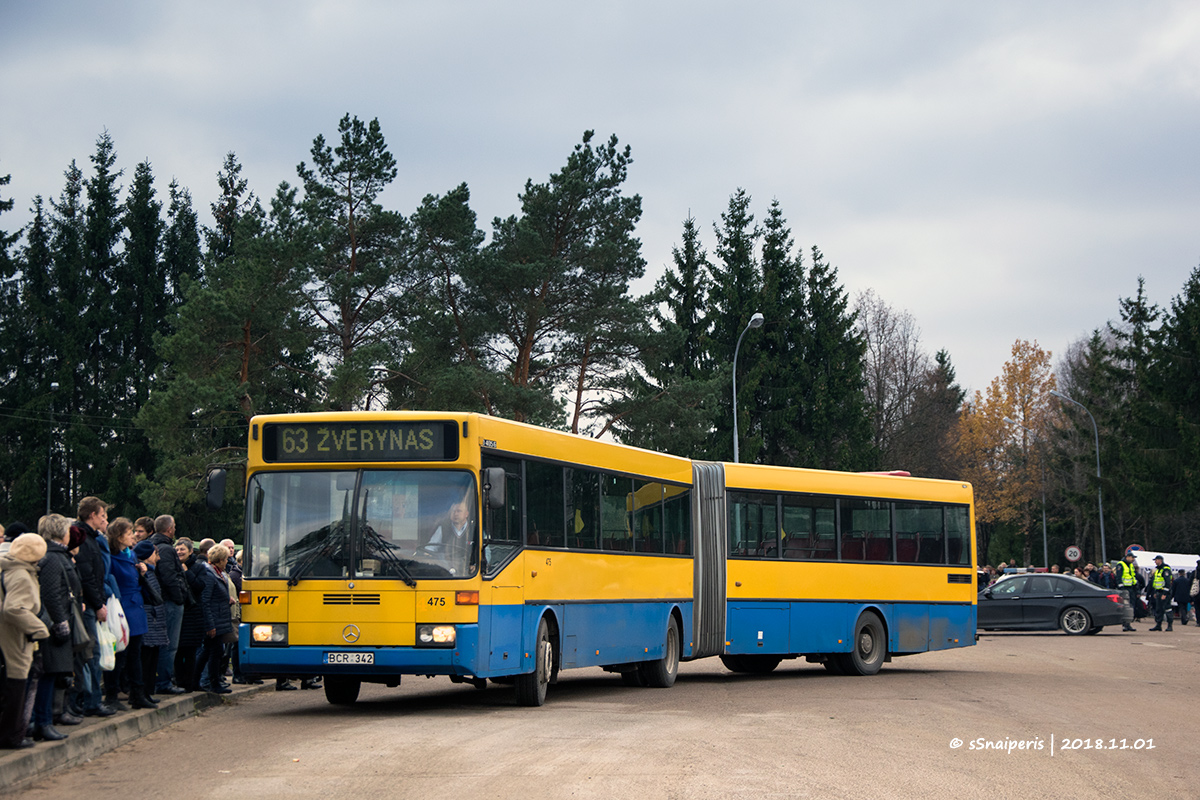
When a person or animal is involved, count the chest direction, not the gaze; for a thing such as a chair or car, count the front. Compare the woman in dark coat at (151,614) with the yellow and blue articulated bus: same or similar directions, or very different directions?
very different directions

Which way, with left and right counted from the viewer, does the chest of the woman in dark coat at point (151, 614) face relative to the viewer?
facing to the right of the viewer

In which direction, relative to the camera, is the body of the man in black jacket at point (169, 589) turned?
to the viewer's right

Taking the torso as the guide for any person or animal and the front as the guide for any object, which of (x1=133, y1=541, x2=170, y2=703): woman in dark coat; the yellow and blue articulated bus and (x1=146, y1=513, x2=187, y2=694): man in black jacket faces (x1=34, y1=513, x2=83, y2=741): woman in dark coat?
the yellow and blue articulated bus

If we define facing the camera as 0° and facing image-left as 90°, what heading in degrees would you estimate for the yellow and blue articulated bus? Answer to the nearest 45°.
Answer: approximately 45°

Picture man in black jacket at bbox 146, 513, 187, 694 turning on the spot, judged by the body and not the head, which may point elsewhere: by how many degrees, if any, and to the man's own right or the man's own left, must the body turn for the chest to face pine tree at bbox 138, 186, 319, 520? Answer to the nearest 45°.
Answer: approximately 90° to the man's own left

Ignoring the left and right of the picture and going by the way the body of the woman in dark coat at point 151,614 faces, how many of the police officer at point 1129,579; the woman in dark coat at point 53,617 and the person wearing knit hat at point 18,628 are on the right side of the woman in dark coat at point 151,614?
2
